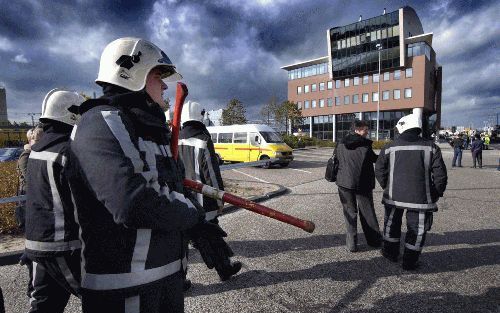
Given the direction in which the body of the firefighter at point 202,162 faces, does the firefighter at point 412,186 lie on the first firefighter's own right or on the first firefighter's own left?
on the first firefighter's own right

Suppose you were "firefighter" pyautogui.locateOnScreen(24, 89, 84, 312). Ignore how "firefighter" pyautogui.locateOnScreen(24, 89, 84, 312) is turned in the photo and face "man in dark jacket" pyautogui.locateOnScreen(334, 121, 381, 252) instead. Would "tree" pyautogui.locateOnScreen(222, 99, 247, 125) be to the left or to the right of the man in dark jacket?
left

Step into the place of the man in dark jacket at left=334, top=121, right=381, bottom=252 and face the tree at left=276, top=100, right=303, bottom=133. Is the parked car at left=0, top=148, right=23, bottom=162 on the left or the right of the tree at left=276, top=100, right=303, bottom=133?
left

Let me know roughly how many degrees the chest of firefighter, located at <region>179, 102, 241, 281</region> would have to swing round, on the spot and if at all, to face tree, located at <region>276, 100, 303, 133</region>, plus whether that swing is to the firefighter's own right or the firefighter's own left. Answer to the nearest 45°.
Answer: approximately 45° to the firefighter's own left

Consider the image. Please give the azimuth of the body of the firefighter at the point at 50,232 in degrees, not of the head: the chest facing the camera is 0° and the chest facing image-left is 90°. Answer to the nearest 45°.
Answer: approximately 225°

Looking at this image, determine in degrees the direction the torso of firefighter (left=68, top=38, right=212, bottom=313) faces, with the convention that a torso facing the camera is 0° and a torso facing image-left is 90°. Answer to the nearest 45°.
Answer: approximately 270°

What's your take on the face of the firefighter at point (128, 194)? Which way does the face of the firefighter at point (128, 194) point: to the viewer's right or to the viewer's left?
to the viewer's right

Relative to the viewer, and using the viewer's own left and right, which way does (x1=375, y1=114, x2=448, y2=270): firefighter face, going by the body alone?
facing away from the viewer

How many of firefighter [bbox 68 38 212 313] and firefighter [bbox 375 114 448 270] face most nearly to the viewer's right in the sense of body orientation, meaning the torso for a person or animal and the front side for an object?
1

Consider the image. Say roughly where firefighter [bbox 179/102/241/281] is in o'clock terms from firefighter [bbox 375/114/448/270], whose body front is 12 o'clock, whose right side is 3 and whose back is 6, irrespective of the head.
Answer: firefighter [bbox 179/102/241/281] is roughly at 8 o'clock from firefighter [bbox 375/114/448/270].
